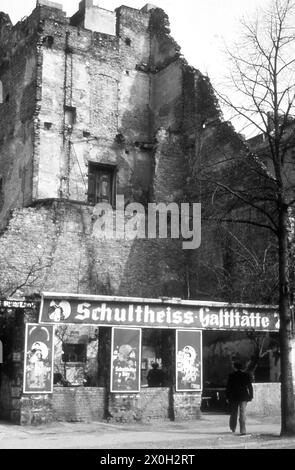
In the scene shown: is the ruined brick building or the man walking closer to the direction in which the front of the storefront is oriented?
the man walking

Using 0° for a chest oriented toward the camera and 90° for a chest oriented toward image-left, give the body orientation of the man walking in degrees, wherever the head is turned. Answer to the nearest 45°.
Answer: approximately 180°

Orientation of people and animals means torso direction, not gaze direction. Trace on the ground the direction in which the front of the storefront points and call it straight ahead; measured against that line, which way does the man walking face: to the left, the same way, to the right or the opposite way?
the opposite way

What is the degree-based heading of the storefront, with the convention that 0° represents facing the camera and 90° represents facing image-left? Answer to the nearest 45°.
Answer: approximately 0°

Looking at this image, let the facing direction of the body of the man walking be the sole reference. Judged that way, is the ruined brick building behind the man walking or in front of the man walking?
in front

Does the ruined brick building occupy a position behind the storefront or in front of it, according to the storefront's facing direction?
behind
